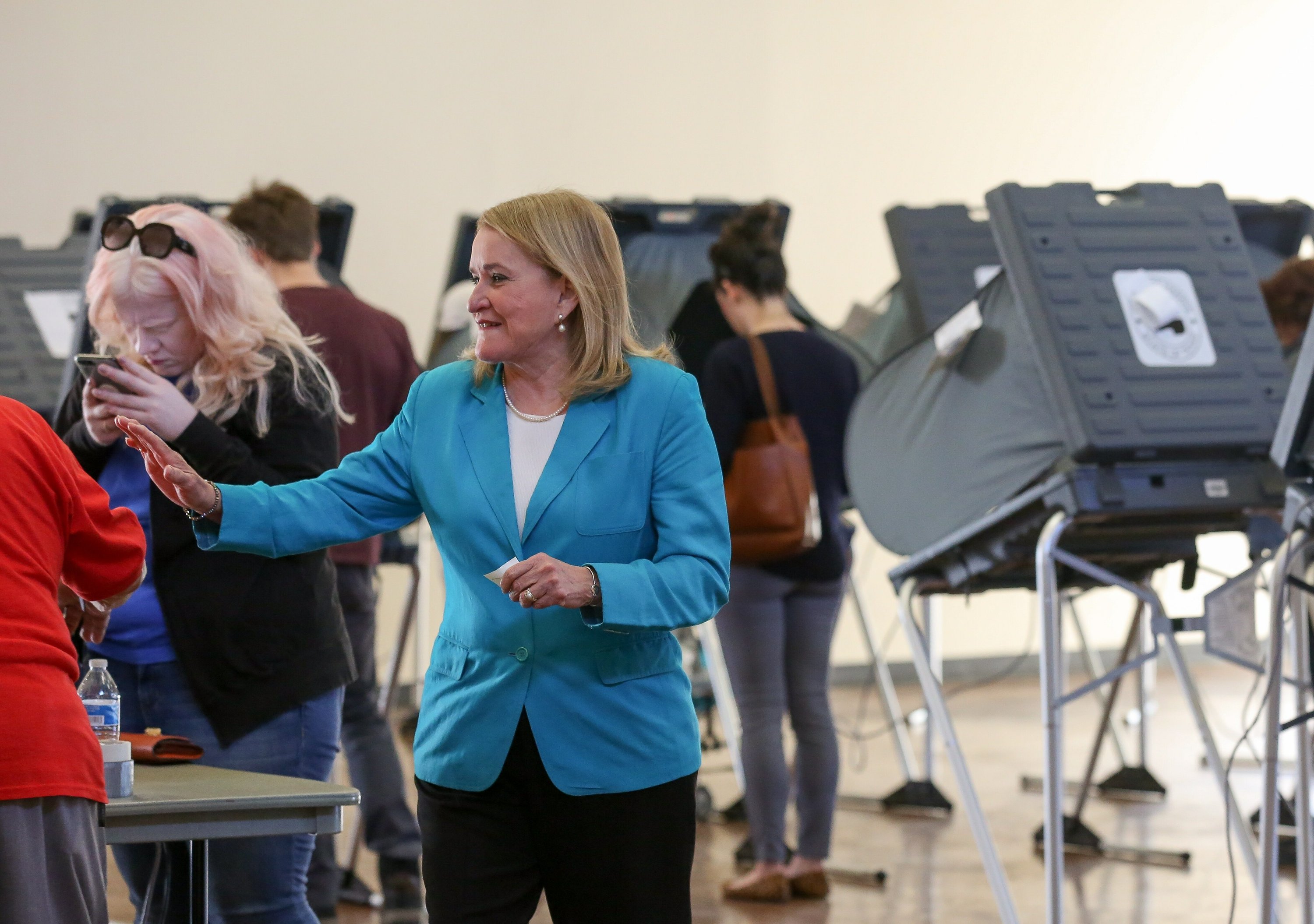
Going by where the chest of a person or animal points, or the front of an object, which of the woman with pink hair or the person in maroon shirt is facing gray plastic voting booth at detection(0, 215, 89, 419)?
the person in maroon shirt

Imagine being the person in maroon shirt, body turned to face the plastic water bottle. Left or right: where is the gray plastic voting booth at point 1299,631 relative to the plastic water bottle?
left

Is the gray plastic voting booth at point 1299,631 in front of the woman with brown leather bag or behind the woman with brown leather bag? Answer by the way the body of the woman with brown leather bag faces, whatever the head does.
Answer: behind

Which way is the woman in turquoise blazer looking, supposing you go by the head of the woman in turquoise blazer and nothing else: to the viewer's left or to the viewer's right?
to the viewer's left

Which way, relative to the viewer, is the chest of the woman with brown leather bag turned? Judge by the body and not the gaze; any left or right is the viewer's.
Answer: facing away from the viewer and to the left of the viewer

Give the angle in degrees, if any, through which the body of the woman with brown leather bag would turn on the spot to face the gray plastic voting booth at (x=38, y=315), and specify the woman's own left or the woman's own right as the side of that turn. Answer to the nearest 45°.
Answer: approximately 45° to the woman's own left

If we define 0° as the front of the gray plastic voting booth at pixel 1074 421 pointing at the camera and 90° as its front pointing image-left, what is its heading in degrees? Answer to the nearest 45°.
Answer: approximately 135°

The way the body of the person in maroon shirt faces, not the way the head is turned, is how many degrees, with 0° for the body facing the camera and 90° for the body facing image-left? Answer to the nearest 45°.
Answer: approximately 135°

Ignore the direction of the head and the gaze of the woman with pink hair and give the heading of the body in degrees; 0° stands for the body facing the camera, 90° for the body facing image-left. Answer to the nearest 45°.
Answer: approximately 45°

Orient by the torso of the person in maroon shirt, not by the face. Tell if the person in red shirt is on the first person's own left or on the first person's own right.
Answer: on the first person's own left

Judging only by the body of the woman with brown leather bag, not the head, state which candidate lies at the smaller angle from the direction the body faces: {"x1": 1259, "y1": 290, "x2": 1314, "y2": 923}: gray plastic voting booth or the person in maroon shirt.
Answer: the person in maroon shirt
